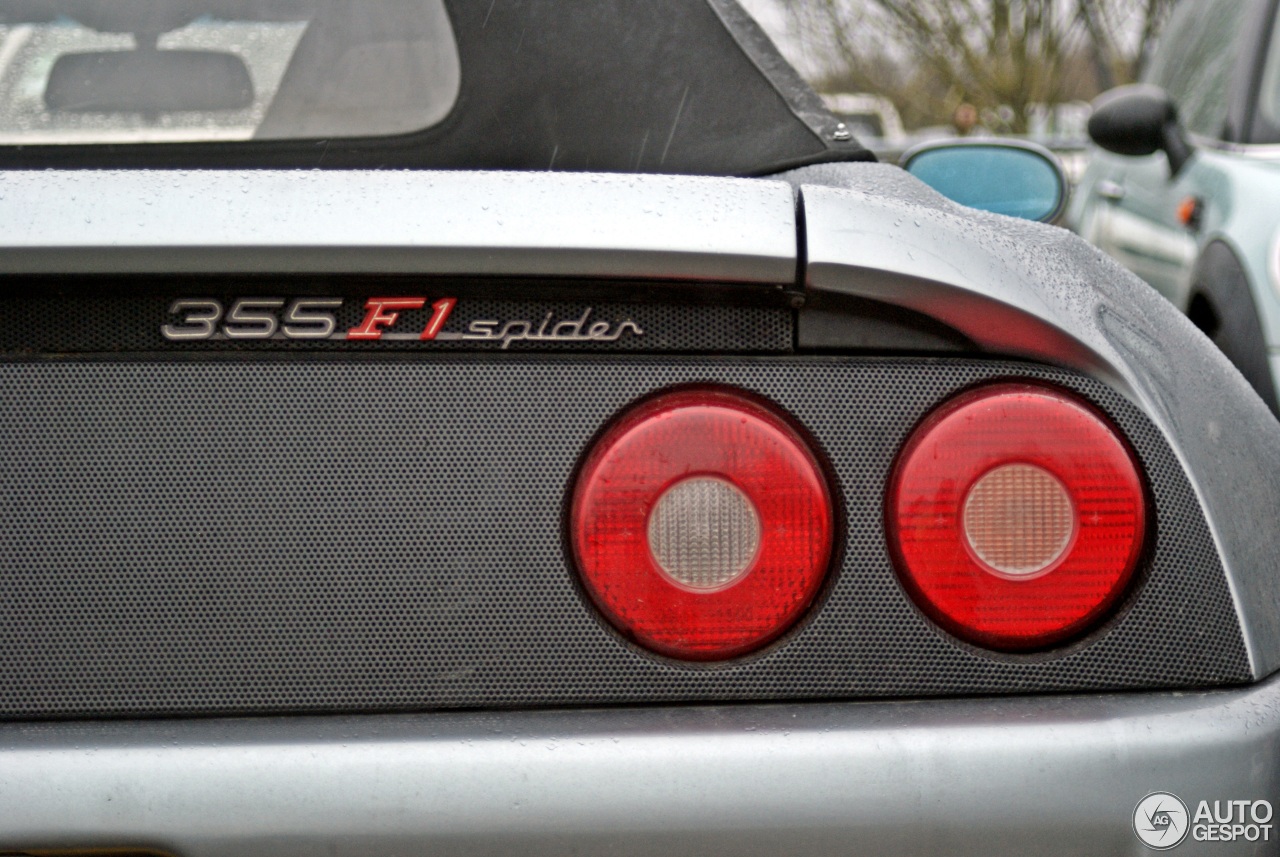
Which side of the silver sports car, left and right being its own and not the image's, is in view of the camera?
back
